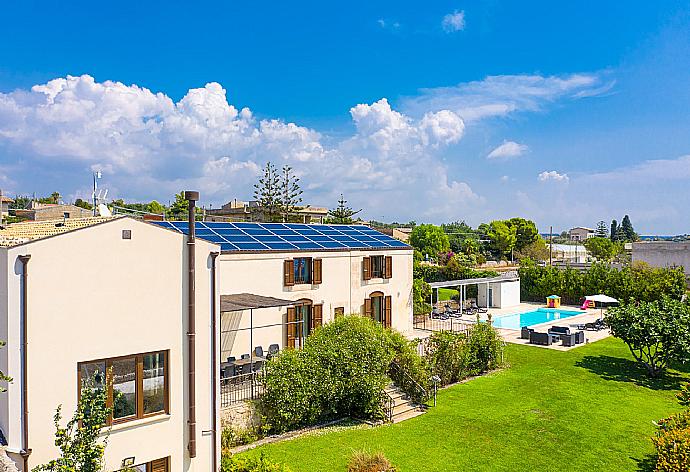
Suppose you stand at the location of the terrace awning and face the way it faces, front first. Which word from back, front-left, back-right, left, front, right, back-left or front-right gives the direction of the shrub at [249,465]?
front-right

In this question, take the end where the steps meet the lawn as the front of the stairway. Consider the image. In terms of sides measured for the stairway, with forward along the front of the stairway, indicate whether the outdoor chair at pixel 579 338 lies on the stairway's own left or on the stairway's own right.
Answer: on the stairway's own left

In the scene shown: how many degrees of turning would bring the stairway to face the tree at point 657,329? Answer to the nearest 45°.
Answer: approximately 90° to its left

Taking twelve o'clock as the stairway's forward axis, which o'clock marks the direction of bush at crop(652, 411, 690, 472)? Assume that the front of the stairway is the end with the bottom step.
The bush is roughly at 12 o'clock from the stairway.

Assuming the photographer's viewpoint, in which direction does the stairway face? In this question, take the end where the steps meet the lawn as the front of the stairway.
facing the viewer and to the right of the viewer

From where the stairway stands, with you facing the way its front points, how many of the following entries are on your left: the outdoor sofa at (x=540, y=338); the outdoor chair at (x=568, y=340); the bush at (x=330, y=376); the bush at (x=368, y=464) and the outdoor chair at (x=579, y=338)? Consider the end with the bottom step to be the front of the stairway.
3

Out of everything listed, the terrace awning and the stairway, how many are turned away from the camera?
0

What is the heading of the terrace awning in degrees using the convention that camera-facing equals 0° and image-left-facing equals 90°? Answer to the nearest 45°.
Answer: approximately 315°

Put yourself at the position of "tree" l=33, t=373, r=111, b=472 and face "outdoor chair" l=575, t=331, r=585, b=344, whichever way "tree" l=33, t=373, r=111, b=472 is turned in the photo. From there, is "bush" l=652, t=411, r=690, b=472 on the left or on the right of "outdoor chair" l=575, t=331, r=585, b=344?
right

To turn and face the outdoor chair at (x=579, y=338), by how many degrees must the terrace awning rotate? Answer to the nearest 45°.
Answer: approximately 90° to its left

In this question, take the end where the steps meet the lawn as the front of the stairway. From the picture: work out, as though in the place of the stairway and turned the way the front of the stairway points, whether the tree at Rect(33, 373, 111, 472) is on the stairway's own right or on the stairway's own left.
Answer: on the stairway's own right

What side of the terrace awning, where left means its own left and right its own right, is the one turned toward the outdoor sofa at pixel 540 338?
left

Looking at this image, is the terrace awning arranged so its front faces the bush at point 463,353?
no

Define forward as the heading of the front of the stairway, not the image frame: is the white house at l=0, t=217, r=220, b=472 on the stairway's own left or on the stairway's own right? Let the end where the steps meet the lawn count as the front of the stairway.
on the stairway's own right

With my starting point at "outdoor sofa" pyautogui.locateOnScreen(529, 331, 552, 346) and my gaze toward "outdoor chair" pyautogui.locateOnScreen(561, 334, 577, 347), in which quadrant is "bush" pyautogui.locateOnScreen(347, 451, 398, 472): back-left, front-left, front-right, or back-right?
back-right

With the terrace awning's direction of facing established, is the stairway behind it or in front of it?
in front

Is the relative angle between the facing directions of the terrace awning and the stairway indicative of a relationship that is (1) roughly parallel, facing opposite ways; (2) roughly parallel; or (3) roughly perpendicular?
roughly parallel

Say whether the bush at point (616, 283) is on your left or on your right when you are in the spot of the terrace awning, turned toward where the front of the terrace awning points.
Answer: on your left
